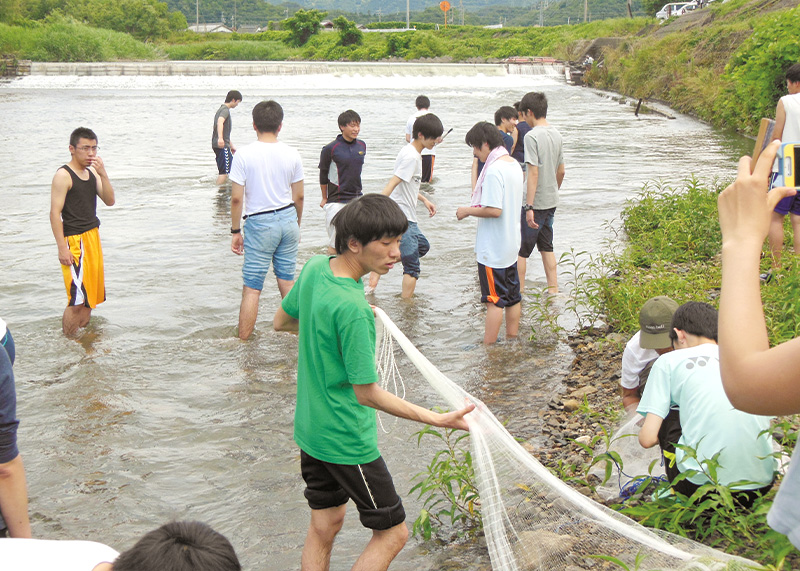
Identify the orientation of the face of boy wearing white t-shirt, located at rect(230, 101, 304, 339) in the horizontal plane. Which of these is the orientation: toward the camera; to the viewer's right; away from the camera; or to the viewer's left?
away from the camera

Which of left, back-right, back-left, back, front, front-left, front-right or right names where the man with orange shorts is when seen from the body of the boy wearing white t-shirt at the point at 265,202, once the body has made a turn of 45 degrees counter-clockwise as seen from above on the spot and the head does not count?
front-left

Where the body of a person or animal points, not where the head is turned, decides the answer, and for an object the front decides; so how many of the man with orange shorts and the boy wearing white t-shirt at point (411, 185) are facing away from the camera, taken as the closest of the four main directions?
0

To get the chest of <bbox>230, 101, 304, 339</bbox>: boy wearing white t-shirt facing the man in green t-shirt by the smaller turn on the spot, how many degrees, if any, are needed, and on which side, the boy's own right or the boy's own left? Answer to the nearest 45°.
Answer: approximately 180°

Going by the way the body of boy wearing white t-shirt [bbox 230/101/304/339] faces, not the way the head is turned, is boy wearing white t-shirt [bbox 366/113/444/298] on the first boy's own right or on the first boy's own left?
on the first boy's own right

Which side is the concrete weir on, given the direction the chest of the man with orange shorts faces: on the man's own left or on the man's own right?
on the man's own left

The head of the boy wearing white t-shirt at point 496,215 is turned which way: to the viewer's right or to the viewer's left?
to the viewer's left

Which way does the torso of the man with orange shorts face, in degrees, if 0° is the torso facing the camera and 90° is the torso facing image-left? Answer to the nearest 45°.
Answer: approximately 315°

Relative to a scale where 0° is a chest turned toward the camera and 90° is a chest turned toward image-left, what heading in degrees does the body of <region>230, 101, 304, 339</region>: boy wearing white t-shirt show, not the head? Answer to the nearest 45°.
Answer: approximately 180°
